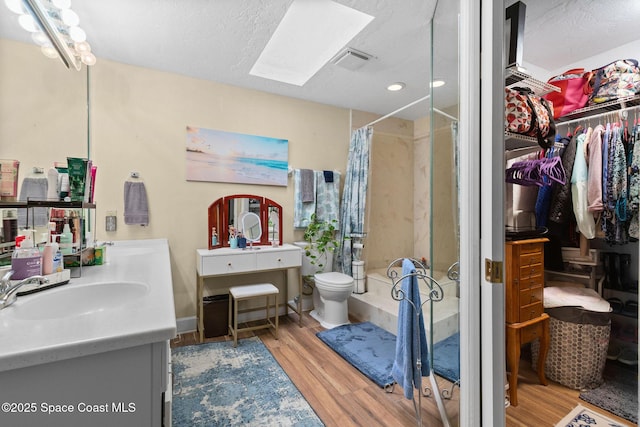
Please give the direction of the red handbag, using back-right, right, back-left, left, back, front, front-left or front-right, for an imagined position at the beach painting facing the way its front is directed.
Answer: front

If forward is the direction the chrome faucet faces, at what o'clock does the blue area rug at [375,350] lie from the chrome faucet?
The blue area rug is roughly at 12 o'clock from the chrome faucet.

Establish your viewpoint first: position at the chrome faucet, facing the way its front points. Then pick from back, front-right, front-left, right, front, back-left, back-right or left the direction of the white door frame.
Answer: front-right

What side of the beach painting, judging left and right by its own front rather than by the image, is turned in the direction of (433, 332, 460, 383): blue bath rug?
front

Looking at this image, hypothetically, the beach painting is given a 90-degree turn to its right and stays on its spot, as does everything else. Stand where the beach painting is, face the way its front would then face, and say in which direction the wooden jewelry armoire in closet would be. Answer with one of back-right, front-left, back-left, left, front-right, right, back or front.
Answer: left

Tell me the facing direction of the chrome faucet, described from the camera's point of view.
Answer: facing to the right of the viewer

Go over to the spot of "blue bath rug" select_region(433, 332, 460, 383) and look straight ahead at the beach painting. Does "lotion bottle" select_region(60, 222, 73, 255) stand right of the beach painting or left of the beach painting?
left

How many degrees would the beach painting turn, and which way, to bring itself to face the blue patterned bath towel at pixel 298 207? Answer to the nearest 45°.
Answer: approximately 45° to its left

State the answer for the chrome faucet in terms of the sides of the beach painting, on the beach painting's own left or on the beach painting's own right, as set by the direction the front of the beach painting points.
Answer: on the beach painting's own right

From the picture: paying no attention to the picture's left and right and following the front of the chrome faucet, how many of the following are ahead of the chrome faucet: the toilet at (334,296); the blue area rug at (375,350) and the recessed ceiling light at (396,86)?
3

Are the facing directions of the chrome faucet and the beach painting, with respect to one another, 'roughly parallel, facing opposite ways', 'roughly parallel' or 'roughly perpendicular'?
roughly perpendicular

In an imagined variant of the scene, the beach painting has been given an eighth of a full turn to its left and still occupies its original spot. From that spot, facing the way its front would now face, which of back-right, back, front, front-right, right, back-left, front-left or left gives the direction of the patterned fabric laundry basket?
front-right

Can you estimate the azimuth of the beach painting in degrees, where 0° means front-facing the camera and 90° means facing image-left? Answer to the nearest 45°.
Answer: approximately 315°

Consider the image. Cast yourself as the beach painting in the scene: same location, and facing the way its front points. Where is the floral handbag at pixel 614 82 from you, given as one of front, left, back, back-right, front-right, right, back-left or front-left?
front
